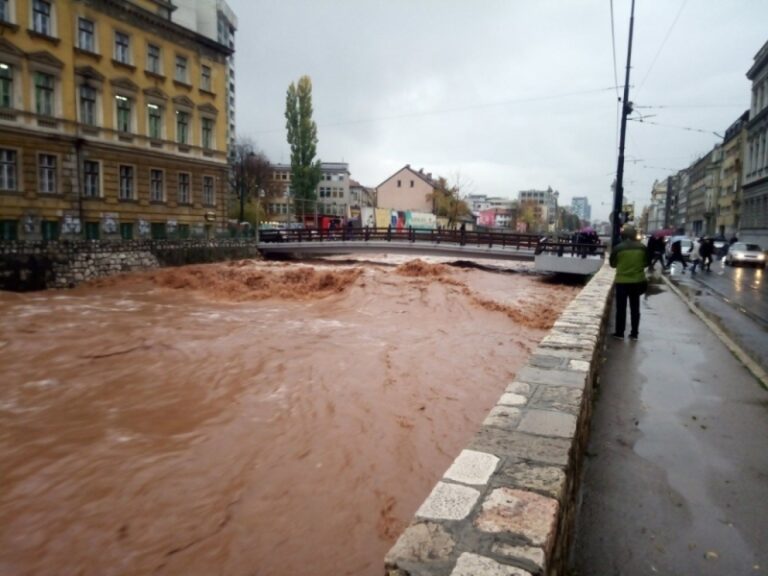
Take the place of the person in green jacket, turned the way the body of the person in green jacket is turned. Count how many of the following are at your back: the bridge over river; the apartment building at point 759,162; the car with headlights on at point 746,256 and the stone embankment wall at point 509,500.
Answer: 1

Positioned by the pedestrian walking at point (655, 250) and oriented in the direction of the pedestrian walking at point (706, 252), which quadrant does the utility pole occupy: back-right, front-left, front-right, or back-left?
back-right

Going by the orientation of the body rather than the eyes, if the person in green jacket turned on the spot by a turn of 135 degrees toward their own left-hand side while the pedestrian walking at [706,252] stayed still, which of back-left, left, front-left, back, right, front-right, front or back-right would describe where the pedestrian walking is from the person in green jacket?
back-right

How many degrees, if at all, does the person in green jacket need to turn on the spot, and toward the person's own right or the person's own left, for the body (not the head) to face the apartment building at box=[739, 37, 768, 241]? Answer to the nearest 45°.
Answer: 0° — they already face it

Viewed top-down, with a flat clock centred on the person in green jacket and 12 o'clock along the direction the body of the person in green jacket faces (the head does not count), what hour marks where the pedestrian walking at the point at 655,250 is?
The pedestrian walking is roughly at 12 o'clock from the person in green jacket.

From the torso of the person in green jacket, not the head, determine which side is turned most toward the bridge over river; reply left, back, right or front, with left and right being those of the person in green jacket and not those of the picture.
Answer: front

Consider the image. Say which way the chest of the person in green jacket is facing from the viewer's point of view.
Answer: away from the camera

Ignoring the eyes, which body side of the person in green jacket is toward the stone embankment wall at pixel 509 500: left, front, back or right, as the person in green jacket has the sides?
back

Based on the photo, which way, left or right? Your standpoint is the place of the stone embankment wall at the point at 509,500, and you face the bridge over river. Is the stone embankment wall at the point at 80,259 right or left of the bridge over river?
left

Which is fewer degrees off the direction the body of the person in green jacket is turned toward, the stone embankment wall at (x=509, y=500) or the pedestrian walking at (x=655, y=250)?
the pedestrian walking

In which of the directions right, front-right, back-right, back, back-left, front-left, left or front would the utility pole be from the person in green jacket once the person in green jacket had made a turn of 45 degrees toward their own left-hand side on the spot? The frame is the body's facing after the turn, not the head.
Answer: front-right

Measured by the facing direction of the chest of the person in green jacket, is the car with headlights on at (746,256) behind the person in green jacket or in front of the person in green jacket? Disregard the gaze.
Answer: in front

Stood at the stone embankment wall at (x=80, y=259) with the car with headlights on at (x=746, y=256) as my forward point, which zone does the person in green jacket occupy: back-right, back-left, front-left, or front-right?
front-right

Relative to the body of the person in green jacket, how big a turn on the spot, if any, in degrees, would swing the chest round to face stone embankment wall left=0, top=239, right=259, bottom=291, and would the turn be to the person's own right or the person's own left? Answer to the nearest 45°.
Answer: approximately 90° to the person's own left
